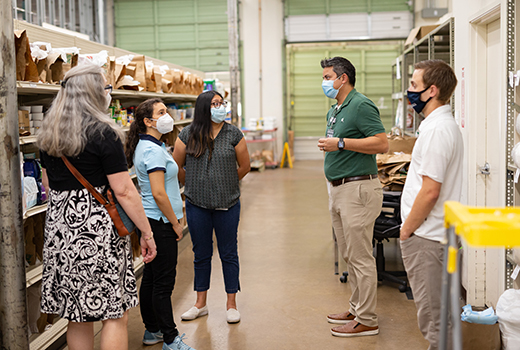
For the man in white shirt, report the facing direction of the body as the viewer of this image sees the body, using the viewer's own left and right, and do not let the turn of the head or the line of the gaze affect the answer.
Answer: facing to the left of the viewer

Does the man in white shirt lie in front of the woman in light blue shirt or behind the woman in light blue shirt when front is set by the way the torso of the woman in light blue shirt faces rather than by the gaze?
in front

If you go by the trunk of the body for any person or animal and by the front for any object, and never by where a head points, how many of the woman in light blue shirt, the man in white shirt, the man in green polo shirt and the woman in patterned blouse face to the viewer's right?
1

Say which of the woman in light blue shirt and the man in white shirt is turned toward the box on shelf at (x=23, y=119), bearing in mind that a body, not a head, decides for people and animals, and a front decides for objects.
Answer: the man in white shirt

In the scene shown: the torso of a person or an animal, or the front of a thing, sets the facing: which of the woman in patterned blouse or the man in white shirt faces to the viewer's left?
the man in white shirt

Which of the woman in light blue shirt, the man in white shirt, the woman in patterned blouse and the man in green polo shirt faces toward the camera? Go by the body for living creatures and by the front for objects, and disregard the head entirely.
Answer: the woman in patterned blouse

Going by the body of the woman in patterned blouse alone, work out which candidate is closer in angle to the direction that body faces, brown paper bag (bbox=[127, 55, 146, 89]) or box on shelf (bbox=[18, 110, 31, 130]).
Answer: the box on shelf

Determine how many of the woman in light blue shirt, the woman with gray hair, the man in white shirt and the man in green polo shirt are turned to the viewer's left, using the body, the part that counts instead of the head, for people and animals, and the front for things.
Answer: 2

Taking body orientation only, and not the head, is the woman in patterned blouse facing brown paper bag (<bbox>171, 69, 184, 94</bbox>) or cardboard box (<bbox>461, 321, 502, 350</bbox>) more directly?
the cardboard box

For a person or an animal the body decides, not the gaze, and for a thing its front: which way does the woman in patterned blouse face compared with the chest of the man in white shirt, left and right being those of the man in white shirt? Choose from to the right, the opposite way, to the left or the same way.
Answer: to the left

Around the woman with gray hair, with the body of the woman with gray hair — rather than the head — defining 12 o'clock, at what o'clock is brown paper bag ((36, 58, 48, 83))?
The brown paper bag is roughly at 10 o'clock from the woman with gray hair.

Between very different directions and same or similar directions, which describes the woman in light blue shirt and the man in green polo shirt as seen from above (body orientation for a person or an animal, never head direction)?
very different directions

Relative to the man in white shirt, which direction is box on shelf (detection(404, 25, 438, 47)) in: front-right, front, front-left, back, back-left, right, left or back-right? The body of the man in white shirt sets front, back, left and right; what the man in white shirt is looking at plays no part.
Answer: right

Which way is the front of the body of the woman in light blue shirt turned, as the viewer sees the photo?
to the viewer's right

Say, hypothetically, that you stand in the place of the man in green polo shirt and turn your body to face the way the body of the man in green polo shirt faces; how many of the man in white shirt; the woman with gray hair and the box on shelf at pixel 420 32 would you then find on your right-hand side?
1

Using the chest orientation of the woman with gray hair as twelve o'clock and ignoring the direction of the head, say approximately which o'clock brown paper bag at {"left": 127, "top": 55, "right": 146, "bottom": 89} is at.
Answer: The brown paper bag is roughly at 11 o'clock from the woman with gray hair.

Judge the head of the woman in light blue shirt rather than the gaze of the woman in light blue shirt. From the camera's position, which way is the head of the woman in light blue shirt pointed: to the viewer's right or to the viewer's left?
to the viewer's right
